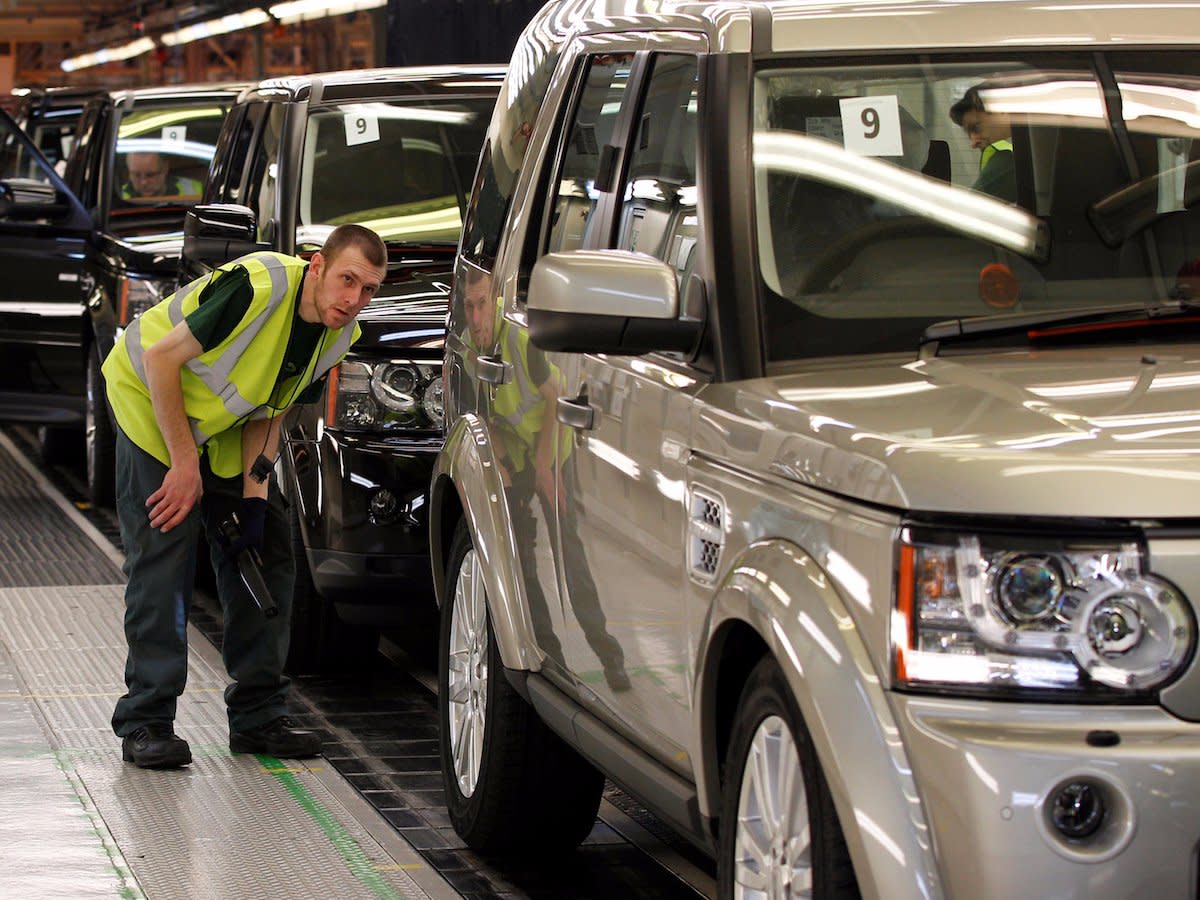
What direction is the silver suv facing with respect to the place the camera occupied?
facing the viewer and to the right of the viewer

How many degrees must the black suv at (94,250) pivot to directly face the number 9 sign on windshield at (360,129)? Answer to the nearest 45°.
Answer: approximately 45° to its right

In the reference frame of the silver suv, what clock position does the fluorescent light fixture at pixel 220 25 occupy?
The fluorescent light fixture is roughly at 7 o'clock from the silver suv.

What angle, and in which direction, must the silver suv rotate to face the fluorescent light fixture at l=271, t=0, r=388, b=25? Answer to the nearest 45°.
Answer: approximately 135° to its left

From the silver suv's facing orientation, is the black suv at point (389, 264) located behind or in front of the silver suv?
behind

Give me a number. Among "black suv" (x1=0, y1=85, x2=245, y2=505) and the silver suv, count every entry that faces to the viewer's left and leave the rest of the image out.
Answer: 0

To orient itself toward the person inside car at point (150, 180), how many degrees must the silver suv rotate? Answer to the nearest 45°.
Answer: approximately 180°

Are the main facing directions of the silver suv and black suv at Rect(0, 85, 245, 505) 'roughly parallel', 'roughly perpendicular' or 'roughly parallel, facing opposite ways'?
roughly parallel

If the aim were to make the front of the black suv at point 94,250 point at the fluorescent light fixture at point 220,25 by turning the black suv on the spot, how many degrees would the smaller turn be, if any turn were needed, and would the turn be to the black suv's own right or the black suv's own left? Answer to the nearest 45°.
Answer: approximately 135° to the black suv's own left
